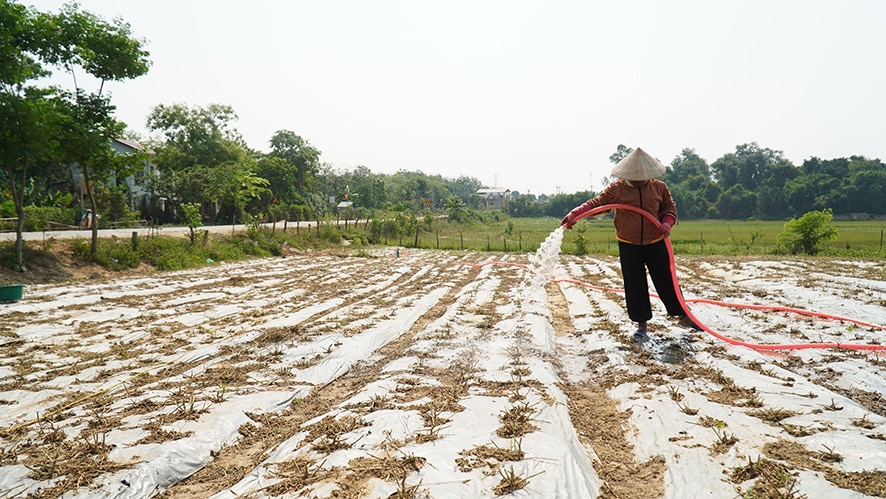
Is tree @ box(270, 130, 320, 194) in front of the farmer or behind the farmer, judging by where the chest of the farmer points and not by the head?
behind

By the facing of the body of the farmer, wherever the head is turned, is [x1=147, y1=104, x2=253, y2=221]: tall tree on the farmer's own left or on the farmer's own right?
on the farmer's own right

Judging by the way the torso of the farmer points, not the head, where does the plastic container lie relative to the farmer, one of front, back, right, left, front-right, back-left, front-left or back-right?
right

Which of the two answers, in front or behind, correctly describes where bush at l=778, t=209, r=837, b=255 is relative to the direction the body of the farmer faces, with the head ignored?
behind

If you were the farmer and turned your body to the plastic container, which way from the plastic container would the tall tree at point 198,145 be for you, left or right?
right

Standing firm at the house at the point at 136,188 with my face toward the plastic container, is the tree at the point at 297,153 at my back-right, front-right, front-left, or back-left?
back-left

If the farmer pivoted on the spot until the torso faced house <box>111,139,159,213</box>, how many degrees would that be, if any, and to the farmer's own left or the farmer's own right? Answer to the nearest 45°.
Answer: approximately 135° to the farmer's own right

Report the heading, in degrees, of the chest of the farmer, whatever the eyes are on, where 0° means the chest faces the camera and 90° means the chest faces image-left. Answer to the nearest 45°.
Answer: approximately 0°

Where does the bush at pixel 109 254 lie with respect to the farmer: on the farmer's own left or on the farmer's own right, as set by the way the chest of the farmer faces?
on the farmer's own right
